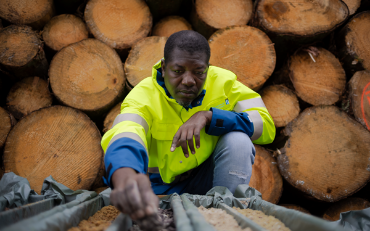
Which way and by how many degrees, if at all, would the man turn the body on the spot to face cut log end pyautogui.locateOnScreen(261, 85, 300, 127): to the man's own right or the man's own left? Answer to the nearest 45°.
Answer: approximately 135° to the man's own left

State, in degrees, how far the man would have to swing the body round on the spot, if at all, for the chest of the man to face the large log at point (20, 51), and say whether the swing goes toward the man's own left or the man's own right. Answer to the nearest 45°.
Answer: approximately 135° to the man's own right

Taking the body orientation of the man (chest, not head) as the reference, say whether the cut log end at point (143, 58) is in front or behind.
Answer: behind

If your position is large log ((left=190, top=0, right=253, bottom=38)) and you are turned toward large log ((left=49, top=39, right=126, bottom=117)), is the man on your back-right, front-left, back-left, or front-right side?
front-left

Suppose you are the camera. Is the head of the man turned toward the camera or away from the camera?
toward the camera

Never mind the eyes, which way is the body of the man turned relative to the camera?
toward the camera

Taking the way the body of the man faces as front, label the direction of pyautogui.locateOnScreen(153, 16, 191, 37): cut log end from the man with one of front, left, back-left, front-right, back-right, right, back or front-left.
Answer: back

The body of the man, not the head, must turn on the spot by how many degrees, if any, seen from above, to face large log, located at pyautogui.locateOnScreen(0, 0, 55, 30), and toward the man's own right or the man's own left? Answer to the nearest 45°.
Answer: approximately 135° to the man's own right
